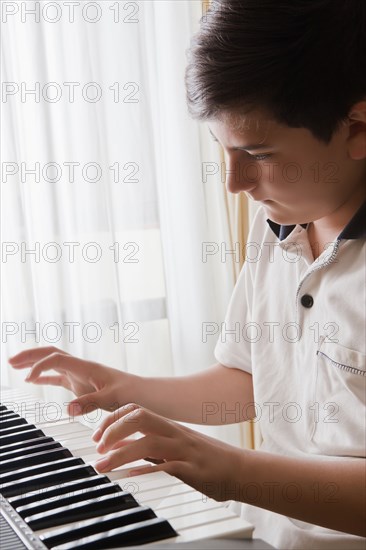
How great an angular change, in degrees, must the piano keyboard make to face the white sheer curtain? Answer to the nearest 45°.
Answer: approximately 45° to its left

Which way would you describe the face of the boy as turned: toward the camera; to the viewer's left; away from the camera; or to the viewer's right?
to the viewer's left

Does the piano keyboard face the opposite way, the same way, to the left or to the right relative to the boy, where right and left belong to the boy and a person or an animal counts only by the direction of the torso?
the opposite way

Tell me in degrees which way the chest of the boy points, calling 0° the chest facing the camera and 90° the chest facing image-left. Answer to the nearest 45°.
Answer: approximately 45°

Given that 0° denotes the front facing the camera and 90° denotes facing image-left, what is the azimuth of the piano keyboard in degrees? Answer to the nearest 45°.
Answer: approximately 225°

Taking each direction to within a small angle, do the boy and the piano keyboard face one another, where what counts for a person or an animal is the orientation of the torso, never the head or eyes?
yes
